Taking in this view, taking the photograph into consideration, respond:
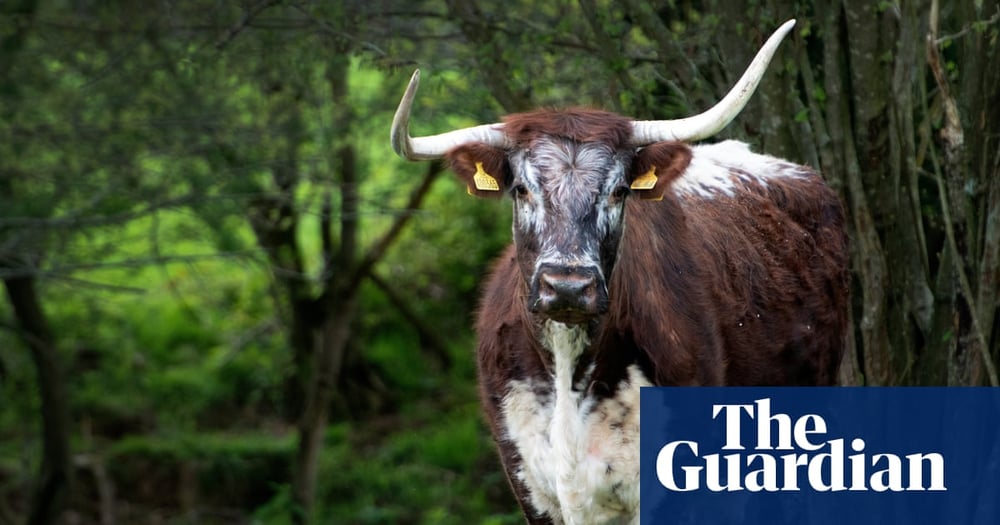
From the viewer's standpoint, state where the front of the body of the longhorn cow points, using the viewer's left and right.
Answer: facing the viewer and to the left of the viewer

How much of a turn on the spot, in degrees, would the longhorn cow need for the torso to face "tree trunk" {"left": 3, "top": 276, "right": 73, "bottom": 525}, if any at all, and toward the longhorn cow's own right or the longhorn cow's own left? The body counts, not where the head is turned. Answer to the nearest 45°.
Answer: approximately 90° to the longhorn cow's own right
